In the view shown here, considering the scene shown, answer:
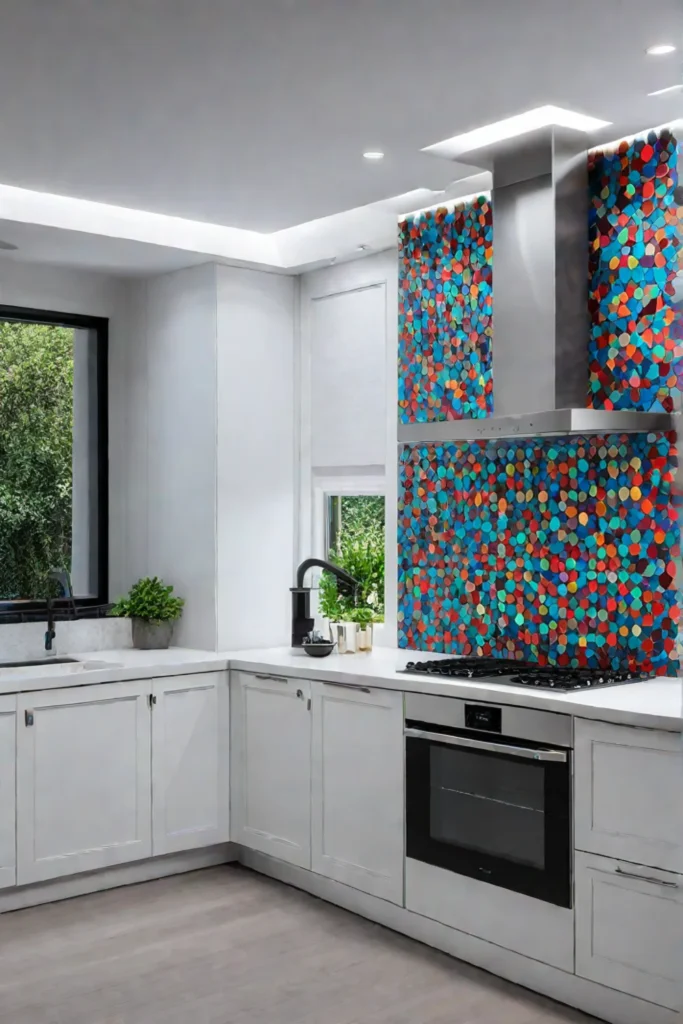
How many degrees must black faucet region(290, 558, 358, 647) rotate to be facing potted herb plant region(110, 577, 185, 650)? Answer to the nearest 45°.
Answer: approximately 180°

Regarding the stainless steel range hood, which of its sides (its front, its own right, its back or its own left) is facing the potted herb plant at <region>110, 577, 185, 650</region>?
right

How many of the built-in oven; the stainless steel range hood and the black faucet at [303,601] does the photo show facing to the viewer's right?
1

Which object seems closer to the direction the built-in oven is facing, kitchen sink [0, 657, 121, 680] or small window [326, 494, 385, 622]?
the kitchen sink

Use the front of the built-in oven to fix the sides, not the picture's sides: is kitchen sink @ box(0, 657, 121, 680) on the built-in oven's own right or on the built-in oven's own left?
on the built-in oven's own right

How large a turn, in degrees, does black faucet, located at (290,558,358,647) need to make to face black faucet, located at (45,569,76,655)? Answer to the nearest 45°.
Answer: approximately 180°

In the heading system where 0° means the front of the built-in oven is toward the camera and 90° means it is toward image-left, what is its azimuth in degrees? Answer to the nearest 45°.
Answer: approximately 45°

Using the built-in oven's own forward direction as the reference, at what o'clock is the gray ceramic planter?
The gray ceramic planter is roughly at 3 o'clock from the built-in oven.

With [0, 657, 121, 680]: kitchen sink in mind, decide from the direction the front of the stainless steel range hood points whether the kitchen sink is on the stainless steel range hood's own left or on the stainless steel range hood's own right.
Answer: on the stainless steel range hood's own right

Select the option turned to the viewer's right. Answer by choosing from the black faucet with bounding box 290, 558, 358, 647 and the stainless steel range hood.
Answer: the black faucet

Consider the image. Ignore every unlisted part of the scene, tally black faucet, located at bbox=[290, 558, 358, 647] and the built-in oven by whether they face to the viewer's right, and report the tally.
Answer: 1

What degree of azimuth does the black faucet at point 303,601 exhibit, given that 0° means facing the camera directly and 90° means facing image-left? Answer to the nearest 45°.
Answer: approximately 270°

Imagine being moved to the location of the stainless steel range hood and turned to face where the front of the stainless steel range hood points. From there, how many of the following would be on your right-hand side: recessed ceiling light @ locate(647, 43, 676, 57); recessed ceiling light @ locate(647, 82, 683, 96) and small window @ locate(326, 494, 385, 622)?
1

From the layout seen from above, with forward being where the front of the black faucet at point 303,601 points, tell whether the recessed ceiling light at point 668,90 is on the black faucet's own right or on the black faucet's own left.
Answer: on the black faucet's own right
